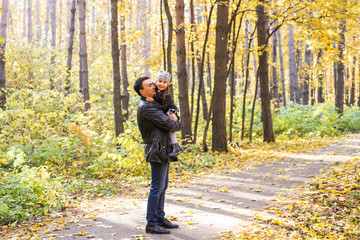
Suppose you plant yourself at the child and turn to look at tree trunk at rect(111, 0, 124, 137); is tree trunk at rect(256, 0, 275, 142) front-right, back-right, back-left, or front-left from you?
front-right

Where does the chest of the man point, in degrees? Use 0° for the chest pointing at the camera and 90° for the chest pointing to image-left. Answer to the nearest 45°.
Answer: approximately 270°

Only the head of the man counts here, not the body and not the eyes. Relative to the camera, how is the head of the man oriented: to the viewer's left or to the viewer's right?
to the viewer's right

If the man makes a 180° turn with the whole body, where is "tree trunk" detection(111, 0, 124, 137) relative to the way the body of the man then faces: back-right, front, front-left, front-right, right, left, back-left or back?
right

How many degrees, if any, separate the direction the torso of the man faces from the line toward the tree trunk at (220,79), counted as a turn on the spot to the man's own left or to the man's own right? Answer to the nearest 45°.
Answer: approximately 90° to the man's own left

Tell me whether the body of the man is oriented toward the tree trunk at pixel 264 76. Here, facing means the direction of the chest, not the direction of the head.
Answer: no

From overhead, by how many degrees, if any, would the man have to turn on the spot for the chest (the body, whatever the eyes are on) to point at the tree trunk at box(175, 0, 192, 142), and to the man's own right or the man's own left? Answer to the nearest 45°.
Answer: approximately 90° to the man's own left
